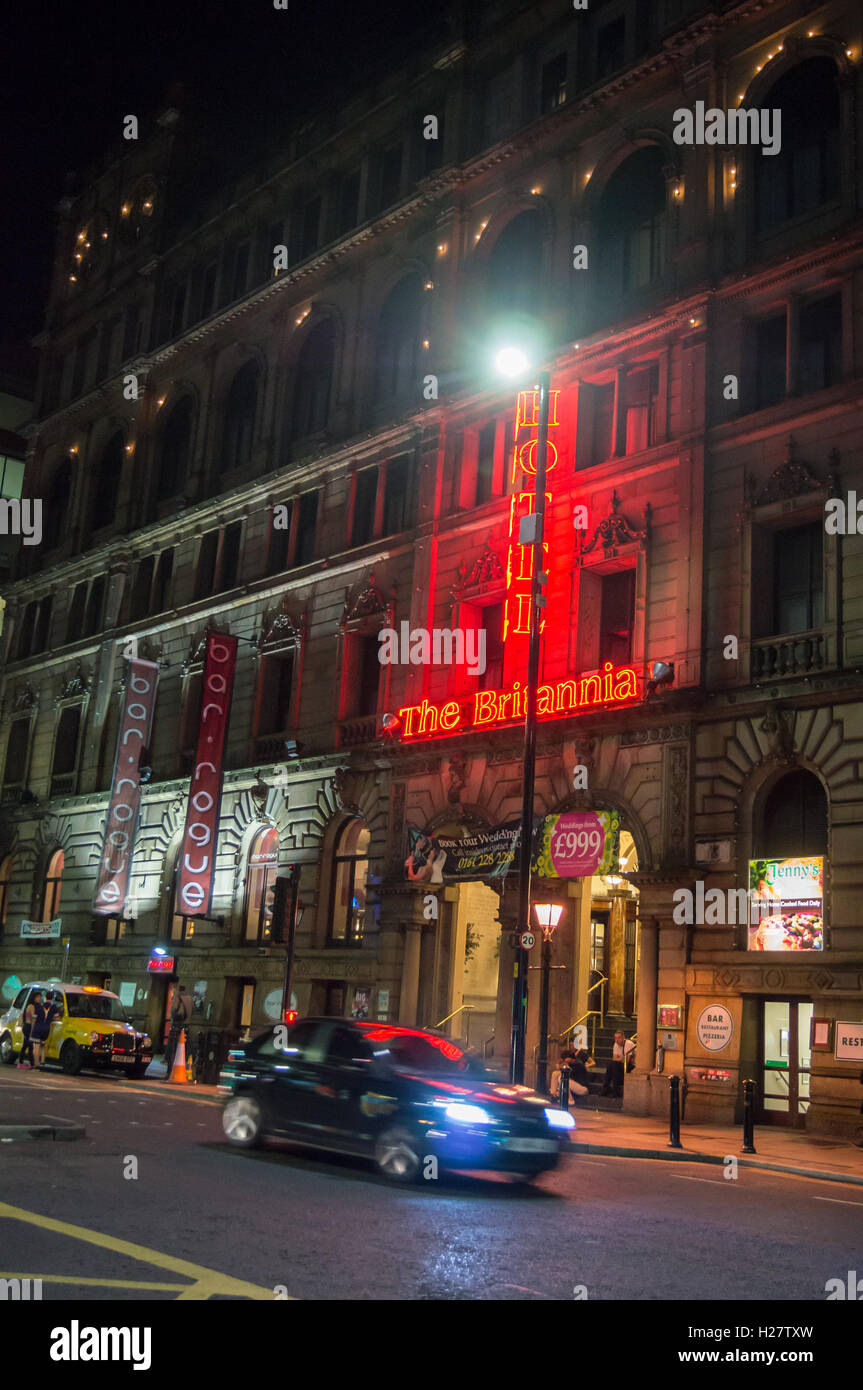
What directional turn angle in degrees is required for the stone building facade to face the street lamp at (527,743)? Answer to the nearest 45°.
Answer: approximately 45° to its left

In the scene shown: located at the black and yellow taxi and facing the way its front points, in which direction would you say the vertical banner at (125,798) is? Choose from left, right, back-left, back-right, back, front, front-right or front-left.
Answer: back-left

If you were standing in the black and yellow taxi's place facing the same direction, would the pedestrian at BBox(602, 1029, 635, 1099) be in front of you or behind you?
in front

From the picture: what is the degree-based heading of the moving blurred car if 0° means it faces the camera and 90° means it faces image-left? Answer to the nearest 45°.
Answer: approximately 315°

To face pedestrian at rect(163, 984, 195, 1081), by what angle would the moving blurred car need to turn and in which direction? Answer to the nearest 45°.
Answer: approximately 135° to its left

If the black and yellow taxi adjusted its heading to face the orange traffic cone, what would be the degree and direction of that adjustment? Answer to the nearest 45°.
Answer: approximately 45° to its left

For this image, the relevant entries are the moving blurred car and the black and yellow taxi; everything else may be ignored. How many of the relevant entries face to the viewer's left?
0

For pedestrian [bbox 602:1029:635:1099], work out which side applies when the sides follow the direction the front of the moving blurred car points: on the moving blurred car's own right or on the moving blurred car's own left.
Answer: on the moving blurred car's own left

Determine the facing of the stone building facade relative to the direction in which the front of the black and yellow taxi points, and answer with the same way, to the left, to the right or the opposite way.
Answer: to the right

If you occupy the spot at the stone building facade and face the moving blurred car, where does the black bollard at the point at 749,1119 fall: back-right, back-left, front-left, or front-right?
front-left

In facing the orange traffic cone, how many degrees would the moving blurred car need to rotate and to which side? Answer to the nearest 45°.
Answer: approximately 135° to its left

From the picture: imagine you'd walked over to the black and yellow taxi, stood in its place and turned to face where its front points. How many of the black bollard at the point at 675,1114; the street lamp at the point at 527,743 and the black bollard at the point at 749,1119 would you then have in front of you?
3

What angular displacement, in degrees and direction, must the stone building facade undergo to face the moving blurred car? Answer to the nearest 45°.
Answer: approximately 45° to its left

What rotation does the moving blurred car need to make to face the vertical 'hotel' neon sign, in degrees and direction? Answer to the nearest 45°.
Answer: approximately 135° to its left

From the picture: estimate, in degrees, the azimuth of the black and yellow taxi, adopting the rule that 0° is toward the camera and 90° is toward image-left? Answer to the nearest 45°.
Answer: approximately 315°

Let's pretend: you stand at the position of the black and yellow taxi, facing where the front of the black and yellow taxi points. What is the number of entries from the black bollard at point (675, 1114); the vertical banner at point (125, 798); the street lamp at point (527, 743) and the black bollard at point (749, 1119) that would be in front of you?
3
